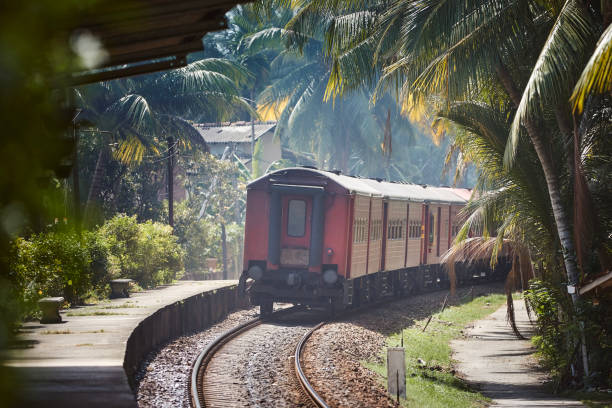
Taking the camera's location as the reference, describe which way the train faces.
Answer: facing away from the viewer and to the right of the viewer

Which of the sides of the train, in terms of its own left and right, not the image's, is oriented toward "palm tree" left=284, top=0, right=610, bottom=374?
right

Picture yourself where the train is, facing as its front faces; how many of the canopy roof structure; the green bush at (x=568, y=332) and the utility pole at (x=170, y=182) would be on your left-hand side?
1

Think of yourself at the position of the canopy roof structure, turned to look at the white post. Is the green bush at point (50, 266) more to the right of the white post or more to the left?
left

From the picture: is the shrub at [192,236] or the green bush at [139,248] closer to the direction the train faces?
the shrub

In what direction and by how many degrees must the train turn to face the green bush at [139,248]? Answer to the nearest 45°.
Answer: approximately 90° to its left

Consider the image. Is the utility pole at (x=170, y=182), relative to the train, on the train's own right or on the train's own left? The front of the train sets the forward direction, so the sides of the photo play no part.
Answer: on the train's own left

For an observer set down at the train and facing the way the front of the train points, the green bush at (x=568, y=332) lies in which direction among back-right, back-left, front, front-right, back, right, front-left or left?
right

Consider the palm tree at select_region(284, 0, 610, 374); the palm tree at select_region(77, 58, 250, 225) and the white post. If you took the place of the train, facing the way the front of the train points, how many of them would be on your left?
1
